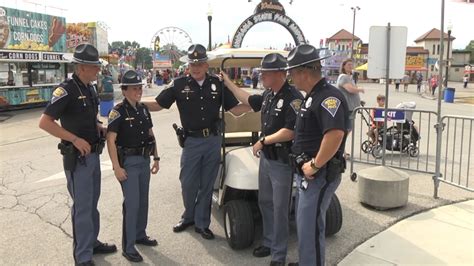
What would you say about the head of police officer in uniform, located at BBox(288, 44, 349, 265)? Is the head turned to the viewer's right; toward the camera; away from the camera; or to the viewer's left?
to the viewer's left

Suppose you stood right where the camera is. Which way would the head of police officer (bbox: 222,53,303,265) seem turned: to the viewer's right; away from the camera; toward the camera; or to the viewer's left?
to the viewer's left

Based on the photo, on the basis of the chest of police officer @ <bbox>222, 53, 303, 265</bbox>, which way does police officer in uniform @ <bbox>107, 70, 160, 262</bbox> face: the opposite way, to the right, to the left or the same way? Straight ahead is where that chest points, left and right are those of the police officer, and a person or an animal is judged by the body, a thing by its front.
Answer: to the left

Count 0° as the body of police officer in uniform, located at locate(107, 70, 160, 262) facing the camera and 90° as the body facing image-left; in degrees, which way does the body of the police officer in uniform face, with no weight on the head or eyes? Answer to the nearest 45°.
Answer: approximately 315°

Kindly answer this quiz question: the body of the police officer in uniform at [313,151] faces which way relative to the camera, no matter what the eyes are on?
to the viewer's left

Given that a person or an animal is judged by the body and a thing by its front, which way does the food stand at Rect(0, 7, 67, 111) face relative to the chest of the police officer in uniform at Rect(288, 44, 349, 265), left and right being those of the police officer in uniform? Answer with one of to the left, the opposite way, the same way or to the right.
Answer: the opposite way

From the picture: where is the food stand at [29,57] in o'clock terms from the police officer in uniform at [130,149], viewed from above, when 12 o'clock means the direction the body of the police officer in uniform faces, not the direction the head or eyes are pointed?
The food stand is roughly at 7 o'clock from the police officer in uniform.

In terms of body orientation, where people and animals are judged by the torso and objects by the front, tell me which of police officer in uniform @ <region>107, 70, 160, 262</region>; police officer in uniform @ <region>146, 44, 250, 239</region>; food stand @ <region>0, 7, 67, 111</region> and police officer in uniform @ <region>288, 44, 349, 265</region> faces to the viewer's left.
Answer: police officer in uniform @ <region>288, 44, 349, 265</region>

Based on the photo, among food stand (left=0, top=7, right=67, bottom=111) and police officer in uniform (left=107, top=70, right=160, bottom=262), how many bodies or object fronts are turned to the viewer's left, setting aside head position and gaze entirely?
0

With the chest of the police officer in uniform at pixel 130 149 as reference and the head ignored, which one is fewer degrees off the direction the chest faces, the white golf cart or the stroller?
the white golf cart

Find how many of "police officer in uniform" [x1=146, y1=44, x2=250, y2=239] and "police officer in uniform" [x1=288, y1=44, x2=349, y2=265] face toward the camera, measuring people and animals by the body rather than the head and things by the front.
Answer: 1

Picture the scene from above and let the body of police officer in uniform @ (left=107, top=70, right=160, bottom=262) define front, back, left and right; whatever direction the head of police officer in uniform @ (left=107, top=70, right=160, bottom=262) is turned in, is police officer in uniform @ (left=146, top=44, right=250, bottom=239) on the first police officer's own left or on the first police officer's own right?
on the first police officer's own left

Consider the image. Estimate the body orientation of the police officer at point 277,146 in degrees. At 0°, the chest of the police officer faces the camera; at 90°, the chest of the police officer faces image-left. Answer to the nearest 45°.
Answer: approximately 45°
